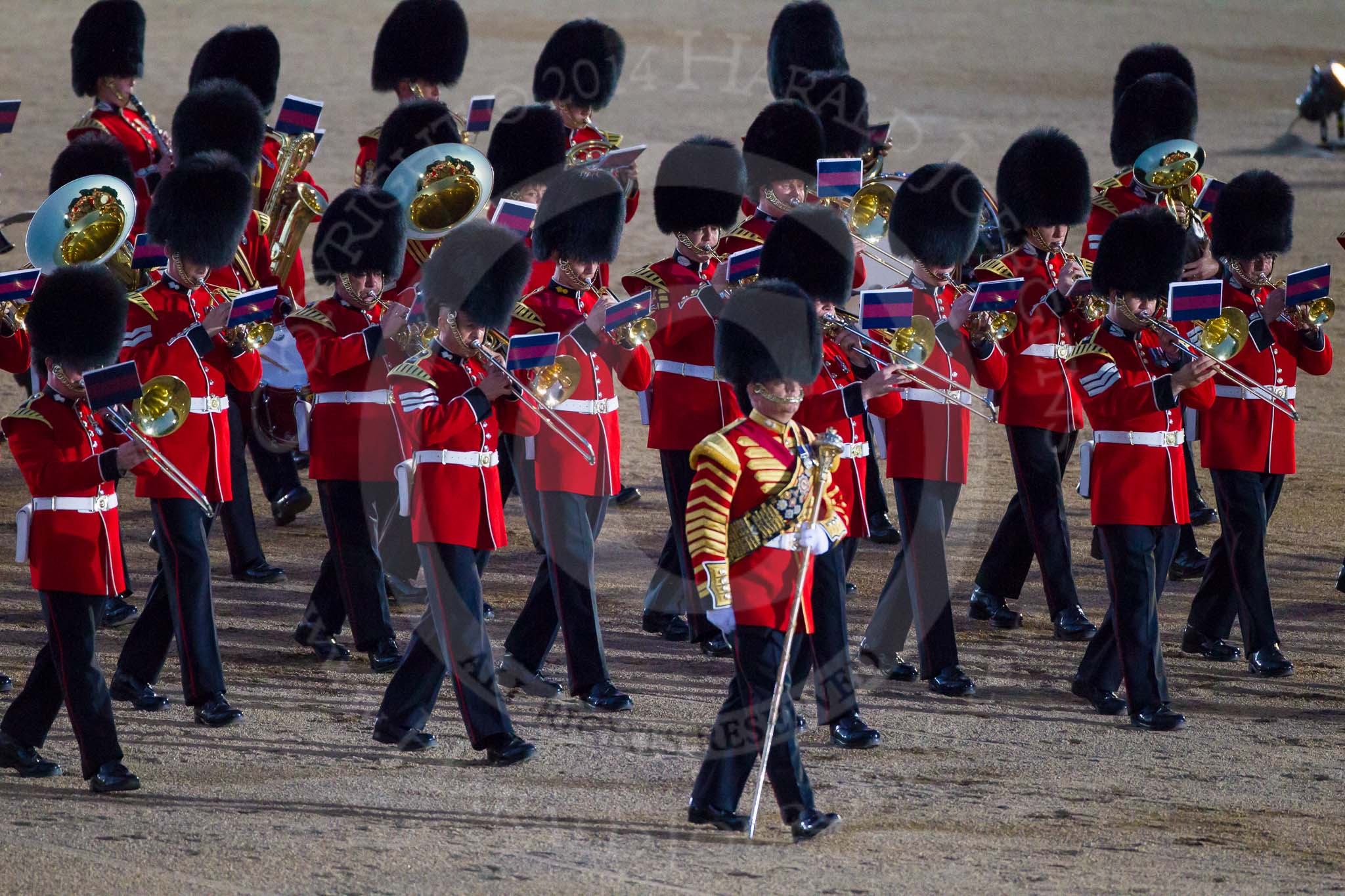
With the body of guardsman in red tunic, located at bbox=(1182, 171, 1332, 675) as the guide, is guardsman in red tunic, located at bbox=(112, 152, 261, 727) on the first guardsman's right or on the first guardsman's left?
on the first guardsman's right

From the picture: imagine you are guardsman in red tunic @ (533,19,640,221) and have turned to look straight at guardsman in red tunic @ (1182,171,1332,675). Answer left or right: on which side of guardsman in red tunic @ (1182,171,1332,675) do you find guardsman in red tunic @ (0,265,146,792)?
right

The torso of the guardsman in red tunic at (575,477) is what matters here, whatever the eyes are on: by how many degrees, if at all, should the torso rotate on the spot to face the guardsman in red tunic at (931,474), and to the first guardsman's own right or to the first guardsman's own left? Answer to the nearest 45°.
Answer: approximately 45° to the first guardsman's own left

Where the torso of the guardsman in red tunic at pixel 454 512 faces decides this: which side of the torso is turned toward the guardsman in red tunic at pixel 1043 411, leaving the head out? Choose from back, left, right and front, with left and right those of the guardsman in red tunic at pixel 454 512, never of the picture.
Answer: left

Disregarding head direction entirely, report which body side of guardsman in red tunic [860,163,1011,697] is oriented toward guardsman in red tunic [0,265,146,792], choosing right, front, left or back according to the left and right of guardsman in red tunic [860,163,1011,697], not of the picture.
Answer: right

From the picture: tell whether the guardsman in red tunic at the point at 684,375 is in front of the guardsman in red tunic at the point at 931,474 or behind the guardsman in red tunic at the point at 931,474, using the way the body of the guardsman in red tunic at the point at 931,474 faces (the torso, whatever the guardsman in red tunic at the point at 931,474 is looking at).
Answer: behind

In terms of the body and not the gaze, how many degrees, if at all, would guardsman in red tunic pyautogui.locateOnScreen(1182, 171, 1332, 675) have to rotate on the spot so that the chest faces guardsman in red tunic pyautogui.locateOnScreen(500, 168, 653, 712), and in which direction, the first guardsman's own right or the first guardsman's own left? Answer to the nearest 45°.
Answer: approximately 90° to the first guardsman's own right

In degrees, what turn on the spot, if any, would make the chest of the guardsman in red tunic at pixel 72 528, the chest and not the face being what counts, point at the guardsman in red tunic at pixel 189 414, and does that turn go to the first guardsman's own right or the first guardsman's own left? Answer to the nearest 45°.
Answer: approximately 90° to the first guardsman's own left

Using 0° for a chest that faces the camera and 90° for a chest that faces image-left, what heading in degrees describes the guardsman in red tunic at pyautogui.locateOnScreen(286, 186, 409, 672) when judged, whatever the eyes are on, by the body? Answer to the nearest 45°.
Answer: approximately 315°

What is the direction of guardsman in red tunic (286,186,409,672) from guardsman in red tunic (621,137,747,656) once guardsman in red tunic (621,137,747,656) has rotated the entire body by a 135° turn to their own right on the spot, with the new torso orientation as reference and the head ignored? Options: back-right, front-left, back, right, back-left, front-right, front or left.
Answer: front
